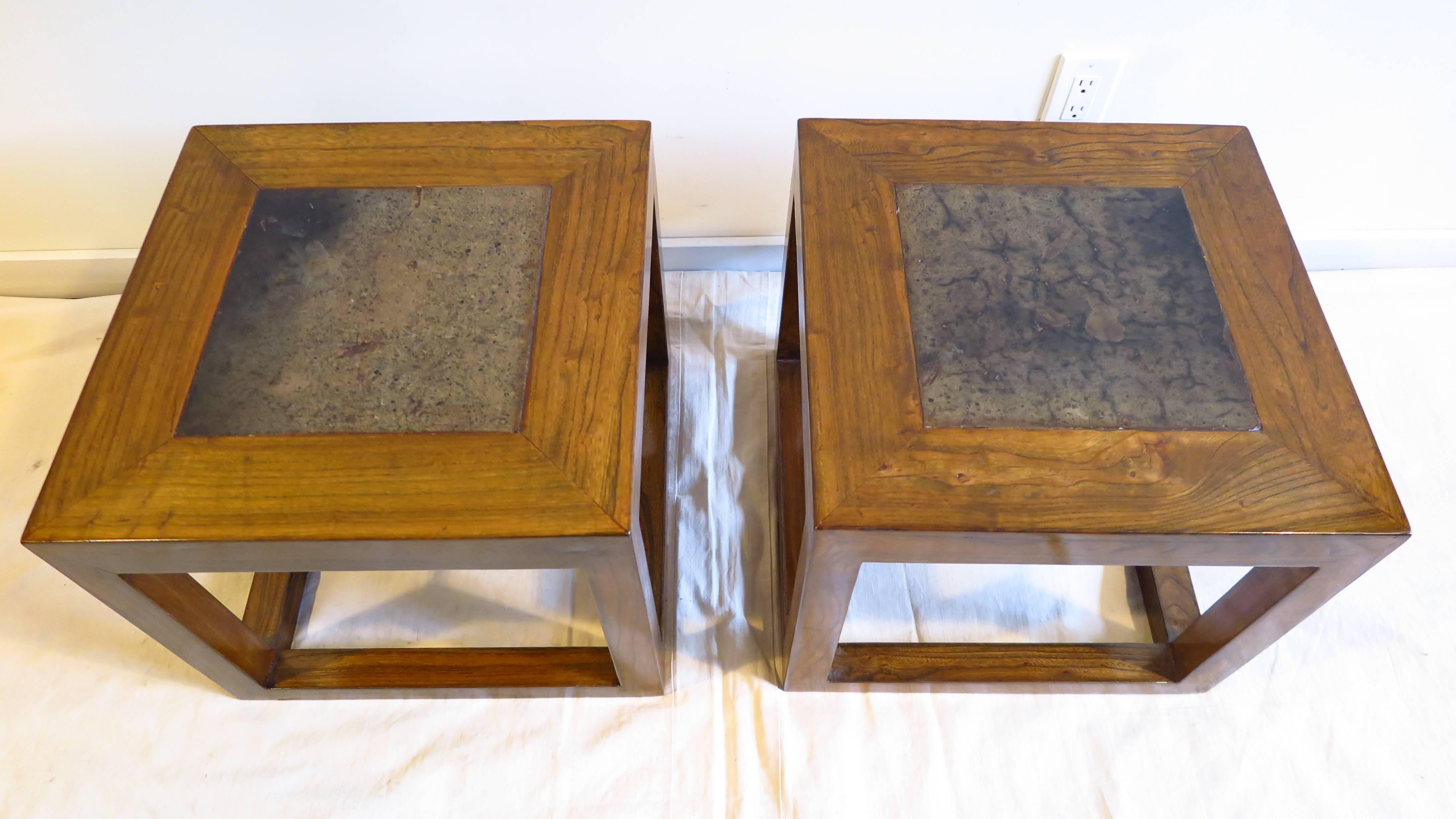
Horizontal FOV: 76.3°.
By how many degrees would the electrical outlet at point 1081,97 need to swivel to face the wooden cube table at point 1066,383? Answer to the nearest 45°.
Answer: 0° — it already faces it

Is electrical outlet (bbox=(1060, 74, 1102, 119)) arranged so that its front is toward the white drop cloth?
yes

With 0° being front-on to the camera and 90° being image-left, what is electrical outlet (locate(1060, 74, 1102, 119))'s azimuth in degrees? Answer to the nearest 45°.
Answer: approximately 0°

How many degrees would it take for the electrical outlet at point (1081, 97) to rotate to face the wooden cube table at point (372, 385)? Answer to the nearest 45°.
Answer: approximately 45° to its right
